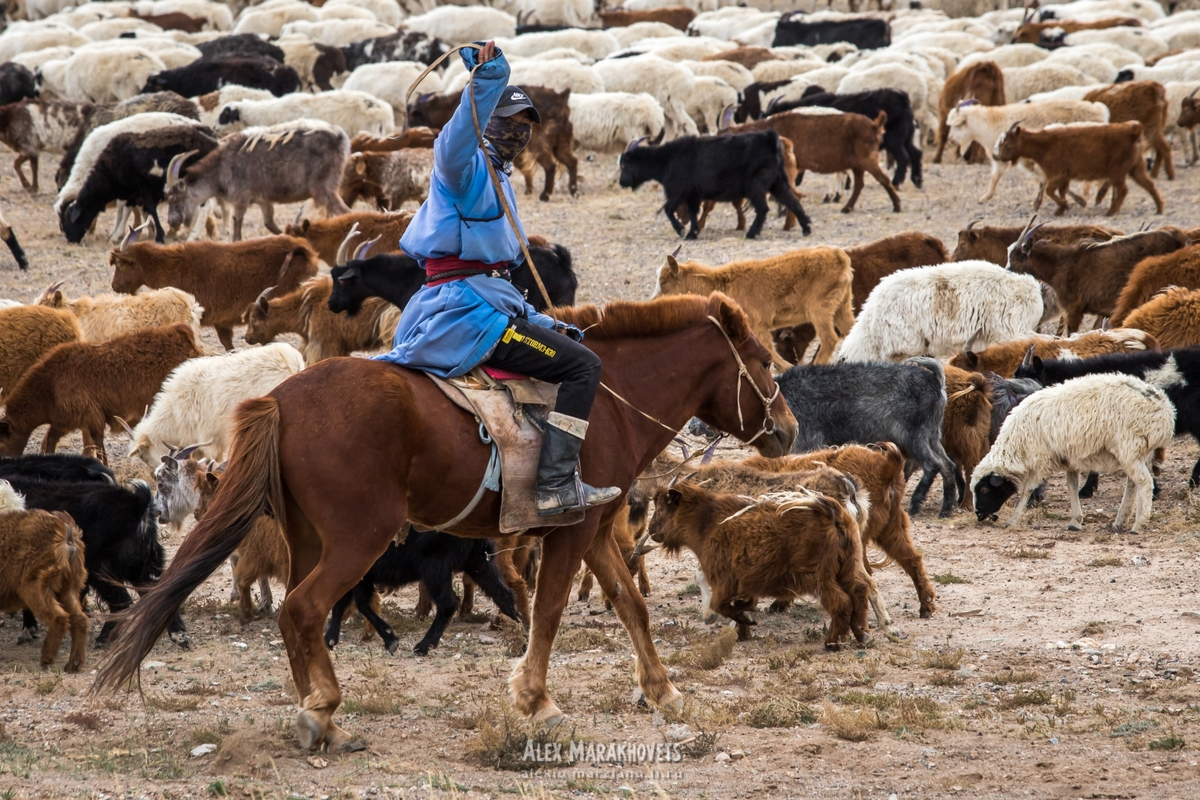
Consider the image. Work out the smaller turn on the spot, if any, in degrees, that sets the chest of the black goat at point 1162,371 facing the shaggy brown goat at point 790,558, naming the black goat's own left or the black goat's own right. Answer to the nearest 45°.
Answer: approximately 45° to the black goat's own left

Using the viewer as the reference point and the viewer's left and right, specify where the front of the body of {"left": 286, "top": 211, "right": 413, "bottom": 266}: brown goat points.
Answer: facing to the left of the viewer

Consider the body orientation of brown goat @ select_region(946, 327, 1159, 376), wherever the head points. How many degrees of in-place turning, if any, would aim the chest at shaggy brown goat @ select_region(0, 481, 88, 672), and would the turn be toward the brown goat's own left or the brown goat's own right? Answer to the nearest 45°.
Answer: approximately 45° to the brown goat's own left

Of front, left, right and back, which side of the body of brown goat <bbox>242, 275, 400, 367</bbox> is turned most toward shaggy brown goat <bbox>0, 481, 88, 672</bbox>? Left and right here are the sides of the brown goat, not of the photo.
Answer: left

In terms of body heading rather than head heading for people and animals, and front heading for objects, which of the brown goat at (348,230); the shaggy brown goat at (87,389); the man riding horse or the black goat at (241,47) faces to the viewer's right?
the man riding horse

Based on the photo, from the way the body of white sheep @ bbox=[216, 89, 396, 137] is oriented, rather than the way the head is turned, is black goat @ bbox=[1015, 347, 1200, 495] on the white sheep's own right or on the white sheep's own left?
on the white sheep's own left

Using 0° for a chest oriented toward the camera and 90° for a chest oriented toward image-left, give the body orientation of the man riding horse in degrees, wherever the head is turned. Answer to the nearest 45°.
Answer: approximately 270°

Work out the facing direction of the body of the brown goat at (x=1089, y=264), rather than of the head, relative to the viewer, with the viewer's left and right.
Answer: facing to the left of the viewer

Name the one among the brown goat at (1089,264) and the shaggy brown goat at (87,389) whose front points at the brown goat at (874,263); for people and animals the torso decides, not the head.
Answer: the brown goat at (1089,264)

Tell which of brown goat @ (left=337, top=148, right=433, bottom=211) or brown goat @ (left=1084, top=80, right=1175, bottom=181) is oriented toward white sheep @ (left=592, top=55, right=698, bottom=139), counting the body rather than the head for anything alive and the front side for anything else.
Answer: brown goat @ (left=1084, top=80, right=1175, bottom=181)

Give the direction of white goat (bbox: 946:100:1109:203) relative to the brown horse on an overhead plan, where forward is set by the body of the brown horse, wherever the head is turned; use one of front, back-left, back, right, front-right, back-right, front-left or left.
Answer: front-left

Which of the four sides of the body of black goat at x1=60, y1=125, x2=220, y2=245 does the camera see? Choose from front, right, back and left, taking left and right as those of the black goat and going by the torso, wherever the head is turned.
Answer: left

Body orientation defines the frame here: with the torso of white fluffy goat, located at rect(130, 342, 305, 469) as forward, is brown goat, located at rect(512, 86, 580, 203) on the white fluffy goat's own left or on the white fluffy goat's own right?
on the white fluffy goat's own right

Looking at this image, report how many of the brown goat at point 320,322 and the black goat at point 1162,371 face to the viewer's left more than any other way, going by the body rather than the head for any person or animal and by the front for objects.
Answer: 2

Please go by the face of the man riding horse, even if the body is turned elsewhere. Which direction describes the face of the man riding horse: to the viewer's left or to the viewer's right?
to the viewer's right

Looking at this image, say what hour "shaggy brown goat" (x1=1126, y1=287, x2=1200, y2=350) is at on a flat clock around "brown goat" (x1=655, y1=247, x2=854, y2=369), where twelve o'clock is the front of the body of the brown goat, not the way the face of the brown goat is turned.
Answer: The shaggy brown goat is roughly at 7 o'clock from the brown goat.

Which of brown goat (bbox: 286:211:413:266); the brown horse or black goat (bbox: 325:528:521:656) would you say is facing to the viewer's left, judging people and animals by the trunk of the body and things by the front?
the brown goat

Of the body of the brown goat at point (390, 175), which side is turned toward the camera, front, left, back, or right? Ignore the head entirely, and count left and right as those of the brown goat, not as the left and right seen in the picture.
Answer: left

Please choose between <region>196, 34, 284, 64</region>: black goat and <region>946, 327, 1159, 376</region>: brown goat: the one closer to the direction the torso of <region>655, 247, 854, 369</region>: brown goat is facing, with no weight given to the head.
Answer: the black goat

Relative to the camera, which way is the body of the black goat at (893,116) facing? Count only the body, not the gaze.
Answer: to the viewer's left
